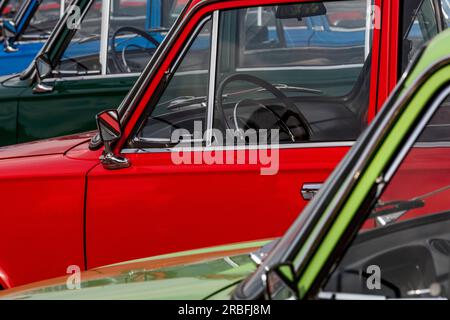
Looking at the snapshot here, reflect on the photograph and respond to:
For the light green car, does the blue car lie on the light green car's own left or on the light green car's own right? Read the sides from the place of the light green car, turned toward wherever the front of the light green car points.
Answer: on the light green car's own right

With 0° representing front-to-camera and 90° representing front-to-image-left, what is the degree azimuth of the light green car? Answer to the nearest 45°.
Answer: approximately 90°

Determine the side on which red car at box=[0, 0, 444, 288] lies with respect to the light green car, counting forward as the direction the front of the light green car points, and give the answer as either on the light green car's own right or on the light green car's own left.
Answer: on the light green car's own right

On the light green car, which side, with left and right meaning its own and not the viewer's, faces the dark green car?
right
